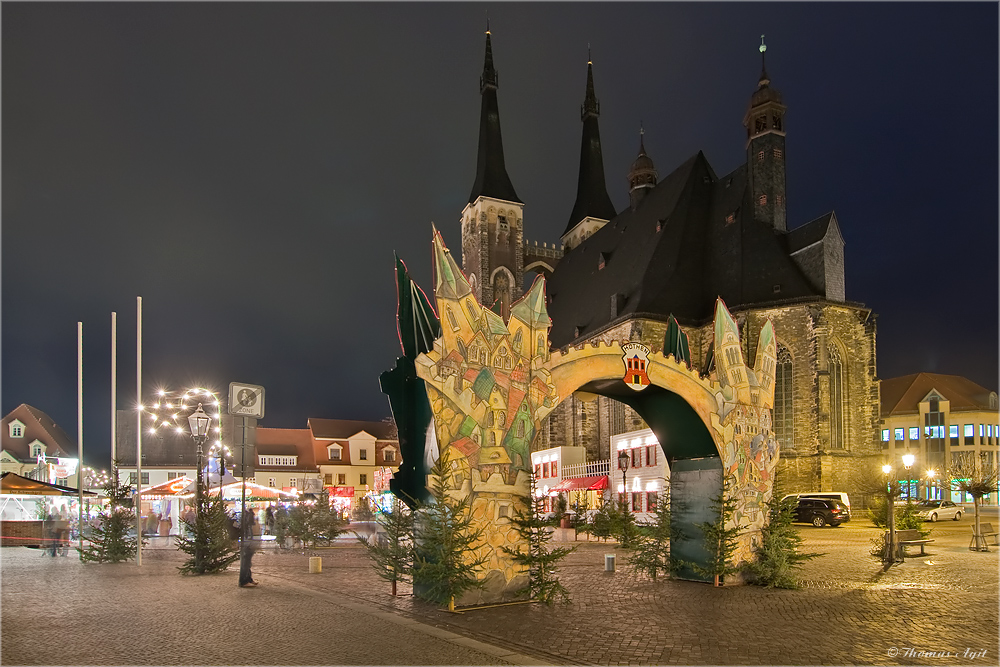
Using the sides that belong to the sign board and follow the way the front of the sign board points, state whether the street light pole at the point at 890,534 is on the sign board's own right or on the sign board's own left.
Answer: on the sign board's own left

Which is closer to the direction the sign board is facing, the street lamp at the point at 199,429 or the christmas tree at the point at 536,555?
the christmas tree

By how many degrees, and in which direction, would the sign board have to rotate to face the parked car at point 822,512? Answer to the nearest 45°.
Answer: approximately 135° to its left

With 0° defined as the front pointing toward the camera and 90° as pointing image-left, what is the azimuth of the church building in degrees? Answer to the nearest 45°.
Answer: approximately 135°

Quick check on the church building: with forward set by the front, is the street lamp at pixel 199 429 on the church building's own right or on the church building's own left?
on the church building's own left

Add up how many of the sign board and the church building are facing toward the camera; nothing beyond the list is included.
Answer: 1

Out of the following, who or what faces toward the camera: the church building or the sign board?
the sign board

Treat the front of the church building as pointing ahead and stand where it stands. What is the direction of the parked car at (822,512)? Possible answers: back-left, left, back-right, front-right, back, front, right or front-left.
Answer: back-left

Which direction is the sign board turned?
toward the camera
